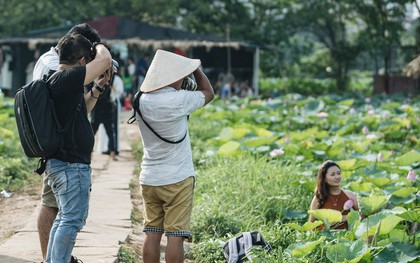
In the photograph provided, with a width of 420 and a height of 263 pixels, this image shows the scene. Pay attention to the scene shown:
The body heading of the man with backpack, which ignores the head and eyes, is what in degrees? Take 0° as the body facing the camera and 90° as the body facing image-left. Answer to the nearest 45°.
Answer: approximately 270°

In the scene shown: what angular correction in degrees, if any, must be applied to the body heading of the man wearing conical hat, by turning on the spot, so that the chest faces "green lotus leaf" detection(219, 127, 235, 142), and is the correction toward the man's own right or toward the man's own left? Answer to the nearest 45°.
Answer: approximately 45° to the man's own left

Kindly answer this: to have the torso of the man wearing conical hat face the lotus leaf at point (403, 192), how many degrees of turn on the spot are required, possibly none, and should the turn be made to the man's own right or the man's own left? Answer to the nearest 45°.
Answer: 0° — they already face it

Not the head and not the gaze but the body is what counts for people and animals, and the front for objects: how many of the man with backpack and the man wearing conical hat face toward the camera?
0

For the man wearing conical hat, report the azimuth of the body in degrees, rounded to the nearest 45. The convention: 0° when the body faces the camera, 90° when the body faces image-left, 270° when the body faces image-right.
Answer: approximately 225°

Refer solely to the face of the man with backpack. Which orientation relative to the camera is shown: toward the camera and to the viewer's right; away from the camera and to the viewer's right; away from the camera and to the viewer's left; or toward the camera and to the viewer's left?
away from the camera and to the viewer's right
